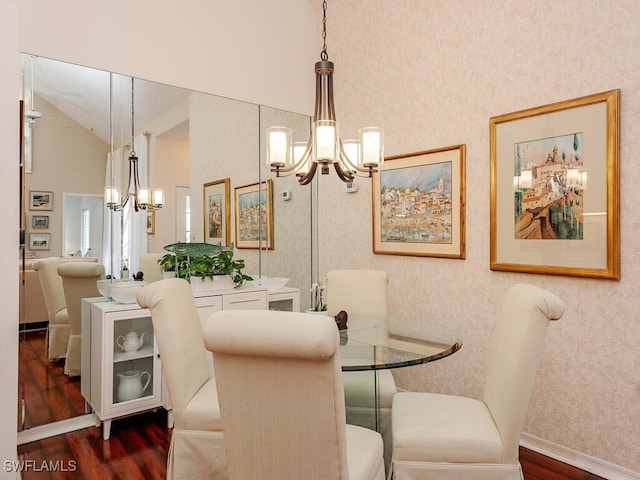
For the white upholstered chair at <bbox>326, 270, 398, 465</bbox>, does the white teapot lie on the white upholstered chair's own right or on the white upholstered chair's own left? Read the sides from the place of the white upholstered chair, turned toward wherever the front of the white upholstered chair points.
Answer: on the white upholstered chair's own right

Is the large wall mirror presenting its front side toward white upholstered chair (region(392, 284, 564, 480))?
yes

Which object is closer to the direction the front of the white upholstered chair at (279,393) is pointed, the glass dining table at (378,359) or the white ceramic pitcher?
the glass dining table

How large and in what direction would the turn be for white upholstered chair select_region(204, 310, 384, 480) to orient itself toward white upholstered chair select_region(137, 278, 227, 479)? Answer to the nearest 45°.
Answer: approximately 90° to its left

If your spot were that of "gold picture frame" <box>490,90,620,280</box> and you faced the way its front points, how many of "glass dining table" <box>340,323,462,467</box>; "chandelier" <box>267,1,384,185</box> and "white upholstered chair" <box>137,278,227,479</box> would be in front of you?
3

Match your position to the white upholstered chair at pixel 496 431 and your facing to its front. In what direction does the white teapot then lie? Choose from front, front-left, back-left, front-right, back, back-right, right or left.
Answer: front

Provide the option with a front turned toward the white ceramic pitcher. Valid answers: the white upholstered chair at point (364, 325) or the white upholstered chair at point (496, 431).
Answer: the white upholstered chair at point (496, 431)

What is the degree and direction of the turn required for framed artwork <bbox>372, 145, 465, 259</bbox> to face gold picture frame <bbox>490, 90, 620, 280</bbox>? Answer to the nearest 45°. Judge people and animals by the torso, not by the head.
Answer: approximately 90° to its left

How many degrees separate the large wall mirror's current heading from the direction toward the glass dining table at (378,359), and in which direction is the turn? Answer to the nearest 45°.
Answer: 0° — it already faces it

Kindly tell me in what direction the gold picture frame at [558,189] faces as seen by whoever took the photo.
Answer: facing the viewer and to the left of the viewer

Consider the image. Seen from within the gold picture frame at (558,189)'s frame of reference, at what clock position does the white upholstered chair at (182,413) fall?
The white upholstered chair is roughly at 12 o'clock from the gold picture frame.

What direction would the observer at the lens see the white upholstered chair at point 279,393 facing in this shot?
facing away from the viewer and to the right of the viewer

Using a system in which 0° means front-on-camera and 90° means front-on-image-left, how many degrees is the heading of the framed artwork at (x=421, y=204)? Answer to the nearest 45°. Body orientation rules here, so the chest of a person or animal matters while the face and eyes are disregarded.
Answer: approximately 45°

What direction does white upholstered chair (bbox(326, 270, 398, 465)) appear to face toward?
toward the camera

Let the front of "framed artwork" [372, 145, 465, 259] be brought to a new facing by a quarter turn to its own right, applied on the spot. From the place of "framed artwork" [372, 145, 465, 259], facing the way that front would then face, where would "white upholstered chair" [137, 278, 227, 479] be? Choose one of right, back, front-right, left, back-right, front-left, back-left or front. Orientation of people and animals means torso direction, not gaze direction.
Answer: left

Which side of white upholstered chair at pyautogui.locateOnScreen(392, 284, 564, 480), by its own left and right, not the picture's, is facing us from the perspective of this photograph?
left
